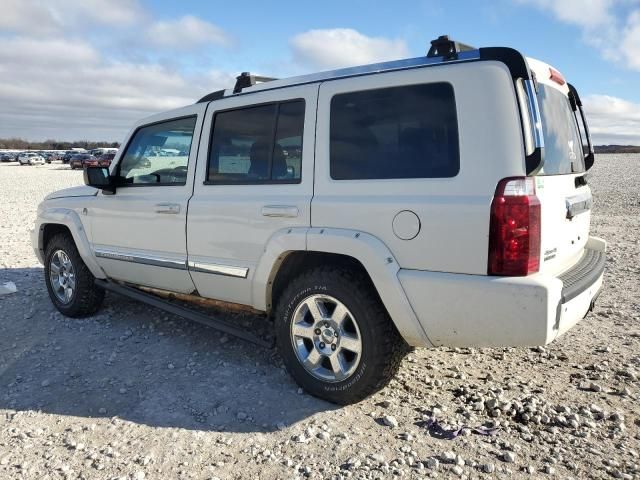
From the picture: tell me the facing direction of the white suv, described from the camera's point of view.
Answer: facing away from the viewer and to the left of the viewer
